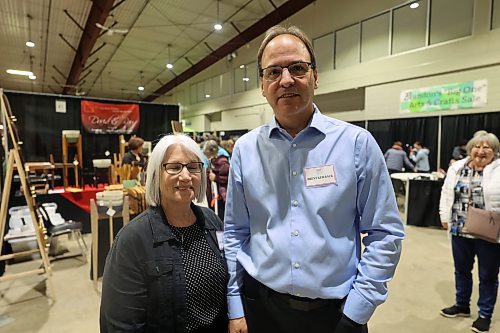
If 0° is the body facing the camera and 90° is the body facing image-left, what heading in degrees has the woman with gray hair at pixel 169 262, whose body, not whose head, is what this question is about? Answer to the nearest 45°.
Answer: approximately 315°

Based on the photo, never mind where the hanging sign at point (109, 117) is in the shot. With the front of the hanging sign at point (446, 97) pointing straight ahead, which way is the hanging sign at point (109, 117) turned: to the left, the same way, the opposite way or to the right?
to the left

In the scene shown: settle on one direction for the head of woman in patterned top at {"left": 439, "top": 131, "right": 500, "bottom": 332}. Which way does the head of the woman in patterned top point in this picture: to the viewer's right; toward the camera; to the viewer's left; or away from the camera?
toward the camera

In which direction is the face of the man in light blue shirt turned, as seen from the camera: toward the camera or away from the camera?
toward the camera

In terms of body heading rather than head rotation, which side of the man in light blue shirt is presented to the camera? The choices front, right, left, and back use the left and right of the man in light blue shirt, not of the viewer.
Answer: front

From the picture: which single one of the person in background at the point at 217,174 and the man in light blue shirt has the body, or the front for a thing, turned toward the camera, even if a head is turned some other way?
the man in light blue shirt

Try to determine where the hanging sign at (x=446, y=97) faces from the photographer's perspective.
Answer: facing the viewer and to the left of the viewer

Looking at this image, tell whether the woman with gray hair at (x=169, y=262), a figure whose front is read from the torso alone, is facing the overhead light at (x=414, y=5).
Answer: no

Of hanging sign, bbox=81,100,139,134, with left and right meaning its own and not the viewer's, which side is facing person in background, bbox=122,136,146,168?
front

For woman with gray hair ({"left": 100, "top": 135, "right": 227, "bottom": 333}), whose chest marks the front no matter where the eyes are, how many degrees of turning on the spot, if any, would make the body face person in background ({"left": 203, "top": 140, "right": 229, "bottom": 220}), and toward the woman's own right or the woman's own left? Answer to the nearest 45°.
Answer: approximately 135° to the woman's own left

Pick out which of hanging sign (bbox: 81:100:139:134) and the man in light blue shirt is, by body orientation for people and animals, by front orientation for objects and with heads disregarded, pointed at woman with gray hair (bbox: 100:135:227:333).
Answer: the hanging sign

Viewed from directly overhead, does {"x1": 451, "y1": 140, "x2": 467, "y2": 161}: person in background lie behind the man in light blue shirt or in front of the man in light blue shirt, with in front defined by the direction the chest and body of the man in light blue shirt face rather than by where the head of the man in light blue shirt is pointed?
behind

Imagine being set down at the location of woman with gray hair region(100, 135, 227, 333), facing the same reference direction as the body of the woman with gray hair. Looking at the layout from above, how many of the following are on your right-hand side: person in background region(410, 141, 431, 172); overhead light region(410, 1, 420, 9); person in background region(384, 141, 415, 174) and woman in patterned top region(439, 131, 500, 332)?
0
